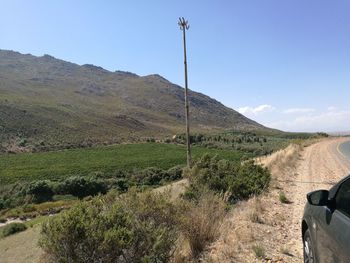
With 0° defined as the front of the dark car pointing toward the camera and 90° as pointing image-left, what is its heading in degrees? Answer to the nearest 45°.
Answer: approximately 135°

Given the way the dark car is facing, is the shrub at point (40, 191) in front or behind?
in front

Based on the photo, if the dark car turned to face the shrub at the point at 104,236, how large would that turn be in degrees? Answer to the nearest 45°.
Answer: approximately 45° to its left

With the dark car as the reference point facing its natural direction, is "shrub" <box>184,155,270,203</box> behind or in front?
in front

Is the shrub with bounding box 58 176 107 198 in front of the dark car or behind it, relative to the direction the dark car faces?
in front
